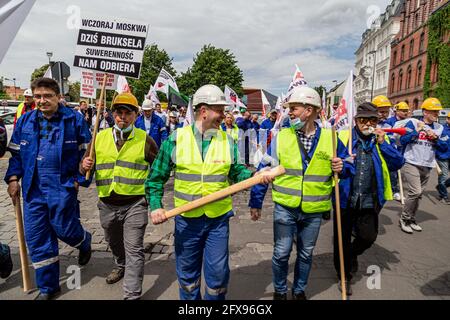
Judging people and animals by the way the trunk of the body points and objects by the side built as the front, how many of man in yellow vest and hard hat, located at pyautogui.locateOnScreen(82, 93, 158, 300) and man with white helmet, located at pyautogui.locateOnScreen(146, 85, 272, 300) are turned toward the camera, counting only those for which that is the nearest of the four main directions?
2

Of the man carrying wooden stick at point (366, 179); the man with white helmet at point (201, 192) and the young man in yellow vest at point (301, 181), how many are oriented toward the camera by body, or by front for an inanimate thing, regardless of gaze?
3

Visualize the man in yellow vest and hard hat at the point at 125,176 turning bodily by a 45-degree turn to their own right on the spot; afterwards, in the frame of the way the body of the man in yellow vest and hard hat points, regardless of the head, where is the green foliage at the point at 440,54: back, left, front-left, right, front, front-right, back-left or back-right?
back

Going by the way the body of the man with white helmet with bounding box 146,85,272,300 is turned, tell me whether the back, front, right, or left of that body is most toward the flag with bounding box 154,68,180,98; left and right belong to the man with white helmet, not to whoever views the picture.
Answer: back

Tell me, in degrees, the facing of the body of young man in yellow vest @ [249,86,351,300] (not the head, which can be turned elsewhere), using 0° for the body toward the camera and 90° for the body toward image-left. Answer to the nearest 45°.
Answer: approximately 0°

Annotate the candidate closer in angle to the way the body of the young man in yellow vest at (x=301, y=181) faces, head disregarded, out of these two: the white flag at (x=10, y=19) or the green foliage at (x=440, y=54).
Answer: the white flag

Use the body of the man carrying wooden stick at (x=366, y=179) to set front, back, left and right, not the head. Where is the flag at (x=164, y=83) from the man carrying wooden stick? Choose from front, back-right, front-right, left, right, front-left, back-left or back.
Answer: back-right

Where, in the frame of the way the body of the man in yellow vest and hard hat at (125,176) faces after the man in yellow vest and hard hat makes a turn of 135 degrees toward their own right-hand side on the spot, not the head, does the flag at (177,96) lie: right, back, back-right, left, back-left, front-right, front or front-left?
front-right

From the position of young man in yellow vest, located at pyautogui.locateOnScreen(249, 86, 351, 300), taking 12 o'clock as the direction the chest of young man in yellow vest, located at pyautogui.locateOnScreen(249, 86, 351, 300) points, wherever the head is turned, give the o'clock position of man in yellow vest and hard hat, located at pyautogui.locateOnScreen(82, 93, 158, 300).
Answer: man in yellow vest and hard hat, located at pyautogui.locateOnScreen(82, 93, 158, 300) is roughly at 3 o'clock from young man in yellow vest, located at pyautogui.locateOnScreen(249, 86, 351, 300).

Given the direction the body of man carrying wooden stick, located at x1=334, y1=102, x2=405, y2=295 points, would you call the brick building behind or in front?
behind

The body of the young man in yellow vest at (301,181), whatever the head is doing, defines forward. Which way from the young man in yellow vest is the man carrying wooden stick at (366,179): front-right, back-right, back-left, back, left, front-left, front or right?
back-left

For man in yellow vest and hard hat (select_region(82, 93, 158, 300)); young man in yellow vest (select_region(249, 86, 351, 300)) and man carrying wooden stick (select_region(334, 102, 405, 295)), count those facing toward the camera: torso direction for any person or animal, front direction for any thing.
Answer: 3

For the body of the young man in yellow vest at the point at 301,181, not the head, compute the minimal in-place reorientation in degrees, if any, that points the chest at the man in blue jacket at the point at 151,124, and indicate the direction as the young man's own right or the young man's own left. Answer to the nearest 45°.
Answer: approximately 135° to the young man's own right

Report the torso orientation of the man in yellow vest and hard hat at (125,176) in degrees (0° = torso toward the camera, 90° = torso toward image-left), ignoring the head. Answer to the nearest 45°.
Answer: approximately 0°

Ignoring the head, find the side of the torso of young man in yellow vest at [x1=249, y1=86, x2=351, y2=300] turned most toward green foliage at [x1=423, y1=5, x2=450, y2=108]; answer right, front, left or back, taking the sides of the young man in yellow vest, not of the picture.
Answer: back
